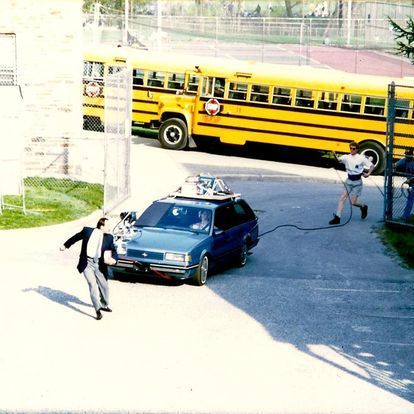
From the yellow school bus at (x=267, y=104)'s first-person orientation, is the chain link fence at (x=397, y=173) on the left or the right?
on its left

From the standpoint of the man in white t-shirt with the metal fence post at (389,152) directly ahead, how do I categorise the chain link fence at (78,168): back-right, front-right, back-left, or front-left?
back-left

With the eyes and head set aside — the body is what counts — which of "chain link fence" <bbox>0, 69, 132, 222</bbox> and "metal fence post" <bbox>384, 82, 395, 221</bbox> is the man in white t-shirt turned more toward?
the chain link fence

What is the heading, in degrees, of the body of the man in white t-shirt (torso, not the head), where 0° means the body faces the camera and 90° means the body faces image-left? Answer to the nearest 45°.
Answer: approximately 45°

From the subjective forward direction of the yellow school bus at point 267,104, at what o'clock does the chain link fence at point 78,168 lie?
The chain link fence is roughly at 10 o'clock from the yellow school bus.

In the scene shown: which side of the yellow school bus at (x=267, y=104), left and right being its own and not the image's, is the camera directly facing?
left

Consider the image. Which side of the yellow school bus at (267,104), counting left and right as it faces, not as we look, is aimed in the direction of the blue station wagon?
left

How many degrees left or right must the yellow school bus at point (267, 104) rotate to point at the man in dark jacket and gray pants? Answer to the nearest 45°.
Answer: approximately 90° to its left

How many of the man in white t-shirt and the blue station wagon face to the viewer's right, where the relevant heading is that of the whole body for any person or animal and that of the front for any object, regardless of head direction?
0

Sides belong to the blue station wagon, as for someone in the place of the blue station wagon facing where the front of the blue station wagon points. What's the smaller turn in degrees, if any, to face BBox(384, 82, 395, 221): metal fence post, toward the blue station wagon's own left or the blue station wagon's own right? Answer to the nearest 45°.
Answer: approximately 180°

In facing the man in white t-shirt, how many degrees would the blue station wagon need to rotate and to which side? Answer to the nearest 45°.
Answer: approximately 180°
